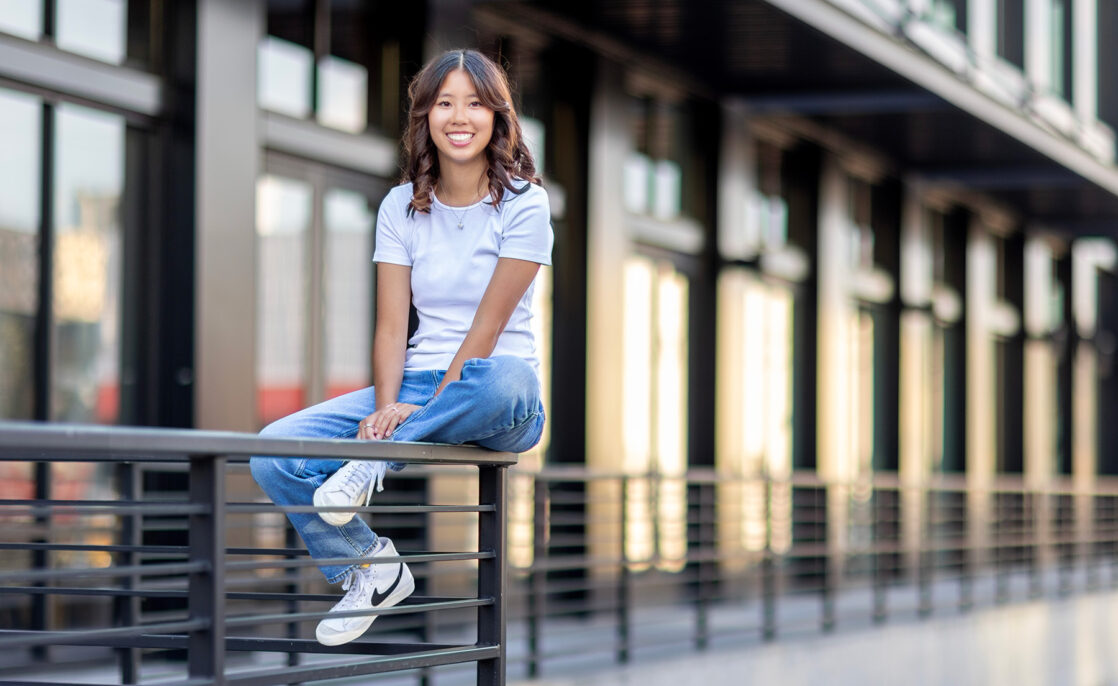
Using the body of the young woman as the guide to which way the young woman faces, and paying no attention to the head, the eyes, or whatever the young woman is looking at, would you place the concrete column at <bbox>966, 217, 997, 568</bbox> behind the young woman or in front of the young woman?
behind

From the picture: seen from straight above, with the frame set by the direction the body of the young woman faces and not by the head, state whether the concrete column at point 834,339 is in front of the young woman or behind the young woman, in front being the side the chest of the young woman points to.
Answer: behind

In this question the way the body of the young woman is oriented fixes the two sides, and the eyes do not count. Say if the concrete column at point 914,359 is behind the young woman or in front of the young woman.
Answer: behind

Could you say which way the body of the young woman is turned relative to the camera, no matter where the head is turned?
toward the camera

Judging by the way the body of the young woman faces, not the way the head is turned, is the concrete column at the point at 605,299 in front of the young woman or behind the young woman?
behind
